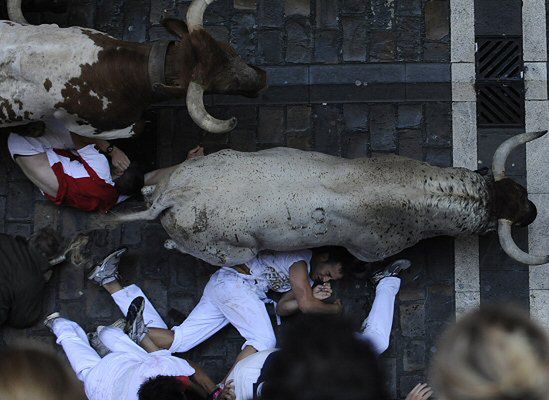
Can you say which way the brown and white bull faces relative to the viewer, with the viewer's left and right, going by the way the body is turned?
facing to the right of the viewer

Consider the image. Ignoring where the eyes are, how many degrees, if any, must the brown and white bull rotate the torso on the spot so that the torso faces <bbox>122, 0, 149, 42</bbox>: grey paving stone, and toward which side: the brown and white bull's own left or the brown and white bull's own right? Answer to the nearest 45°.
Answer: approximately 90° to the brown and white bull's own left

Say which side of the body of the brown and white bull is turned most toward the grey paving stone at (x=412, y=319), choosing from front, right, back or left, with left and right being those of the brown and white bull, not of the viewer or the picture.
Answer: front

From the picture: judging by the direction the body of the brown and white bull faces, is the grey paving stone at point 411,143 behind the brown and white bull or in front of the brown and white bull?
in front

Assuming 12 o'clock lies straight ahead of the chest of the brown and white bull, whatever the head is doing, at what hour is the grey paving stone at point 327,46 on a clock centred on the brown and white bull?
The grey paving stone is roughly at 11 o'clock from the brown and white bull.

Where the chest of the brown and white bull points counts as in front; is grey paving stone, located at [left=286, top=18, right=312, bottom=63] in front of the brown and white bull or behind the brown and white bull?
in front

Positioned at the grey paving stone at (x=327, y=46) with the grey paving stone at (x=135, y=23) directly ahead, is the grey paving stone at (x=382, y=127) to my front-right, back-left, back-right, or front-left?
back-left

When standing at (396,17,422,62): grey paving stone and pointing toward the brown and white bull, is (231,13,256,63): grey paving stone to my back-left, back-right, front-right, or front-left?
front-right
